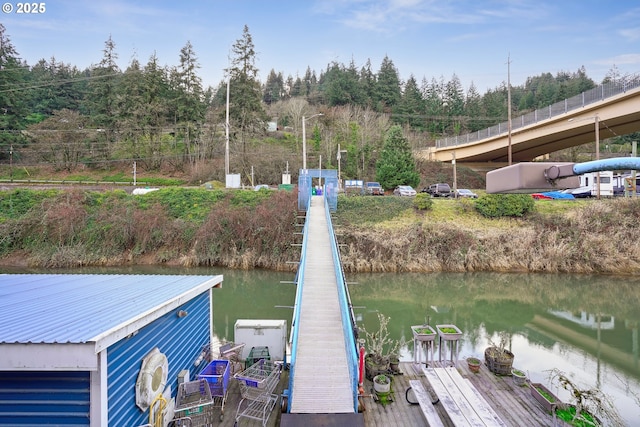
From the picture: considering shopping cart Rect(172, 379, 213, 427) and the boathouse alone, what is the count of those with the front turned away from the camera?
1

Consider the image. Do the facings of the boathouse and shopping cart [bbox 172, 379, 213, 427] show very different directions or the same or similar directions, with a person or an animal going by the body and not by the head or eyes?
very different directions

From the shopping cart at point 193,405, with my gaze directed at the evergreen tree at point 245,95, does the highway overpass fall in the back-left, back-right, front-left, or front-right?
front-right

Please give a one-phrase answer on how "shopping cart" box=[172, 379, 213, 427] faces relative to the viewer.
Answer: facing away from the viewer

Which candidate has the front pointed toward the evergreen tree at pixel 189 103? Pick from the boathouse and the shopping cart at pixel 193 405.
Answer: the shopping cart

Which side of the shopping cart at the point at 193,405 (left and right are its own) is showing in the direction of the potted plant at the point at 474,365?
right

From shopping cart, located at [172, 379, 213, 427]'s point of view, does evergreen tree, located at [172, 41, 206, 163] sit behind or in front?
in front

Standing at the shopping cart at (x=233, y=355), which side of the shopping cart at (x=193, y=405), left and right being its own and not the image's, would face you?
front

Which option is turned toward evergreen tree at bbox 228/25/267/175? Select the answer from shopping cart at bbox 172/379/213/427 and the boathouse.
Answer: the shopping cart

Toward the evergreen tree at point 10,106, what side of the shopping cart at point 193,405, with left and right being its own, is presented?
front

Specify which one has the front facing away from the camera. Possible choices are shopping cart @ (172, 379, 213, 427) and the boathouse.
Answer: the shopping cart
